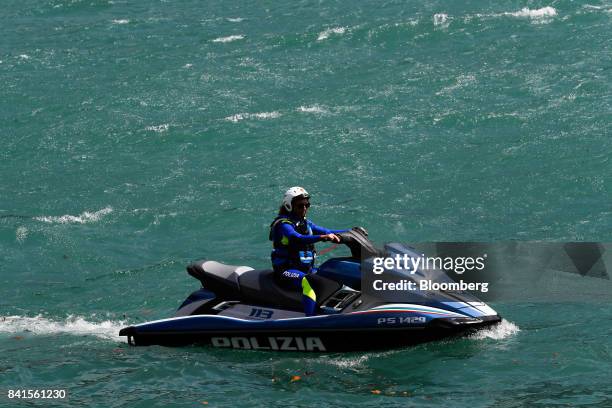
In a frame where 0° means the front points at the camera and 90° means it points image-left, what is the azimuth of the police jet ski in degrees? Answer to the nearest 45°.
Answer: approximately 270°
